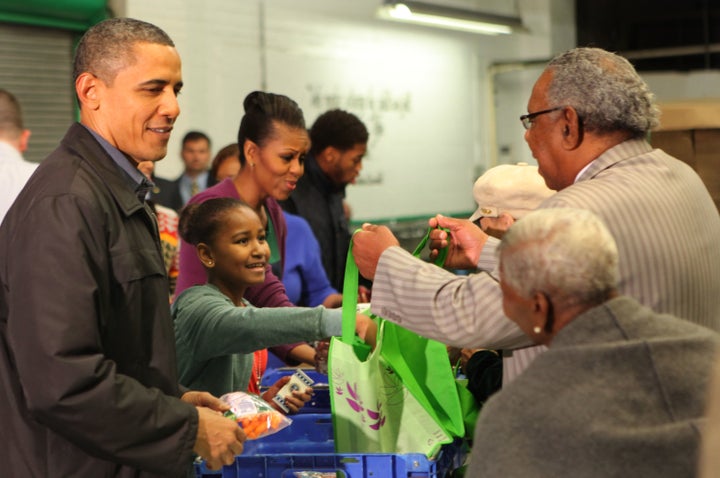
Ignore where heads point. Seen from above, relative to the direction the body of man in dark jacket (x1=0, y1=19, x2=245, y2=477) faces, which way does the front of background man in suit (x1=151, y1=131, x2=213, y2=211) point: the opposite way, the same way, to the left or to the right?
to the right

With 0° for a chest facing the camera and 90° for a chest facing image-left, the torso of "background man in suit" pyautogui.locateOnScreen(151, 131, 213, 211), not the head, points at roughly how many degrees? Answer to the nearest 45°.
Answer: approximately 0°

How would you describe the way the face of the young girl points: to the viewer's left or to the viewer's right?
to the viewer's right

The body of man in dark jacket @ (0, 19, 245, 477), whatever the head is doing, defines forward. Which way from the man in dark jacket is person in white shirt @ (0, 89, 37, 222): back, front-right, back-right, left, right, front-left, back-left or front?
left

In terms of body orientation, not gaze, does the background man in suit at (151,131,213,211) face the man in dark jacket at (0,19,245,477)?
yes

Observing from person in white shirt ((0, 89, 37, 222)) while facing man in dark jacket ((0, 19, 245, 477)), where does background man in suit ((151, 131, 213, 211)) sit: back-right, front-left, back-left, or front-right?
back-left

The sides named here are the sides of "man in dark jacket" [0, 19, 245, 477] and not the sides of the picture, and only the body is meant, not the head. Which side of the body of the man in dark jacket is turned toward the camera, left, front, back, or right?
right

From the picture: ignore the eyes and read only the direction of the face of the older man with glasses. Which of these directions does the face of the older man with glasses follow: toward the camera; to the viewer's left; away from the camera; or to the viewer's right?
to the viewer's left

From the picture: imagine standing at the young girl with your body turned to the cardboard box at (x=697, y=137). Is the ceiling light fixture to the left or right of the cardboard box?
left
